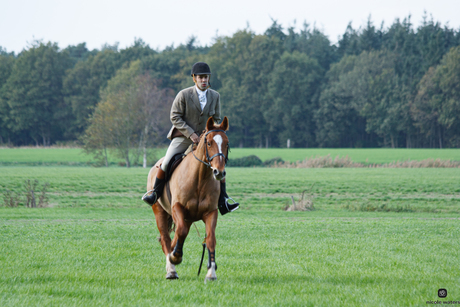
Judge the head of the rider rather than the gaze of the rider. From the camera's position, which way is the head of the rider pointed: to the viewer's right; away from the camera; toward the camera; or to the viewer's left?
toward the camera

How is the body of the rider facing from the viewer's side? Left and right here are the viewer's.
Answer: facing the viewer and to the right of the viewer
